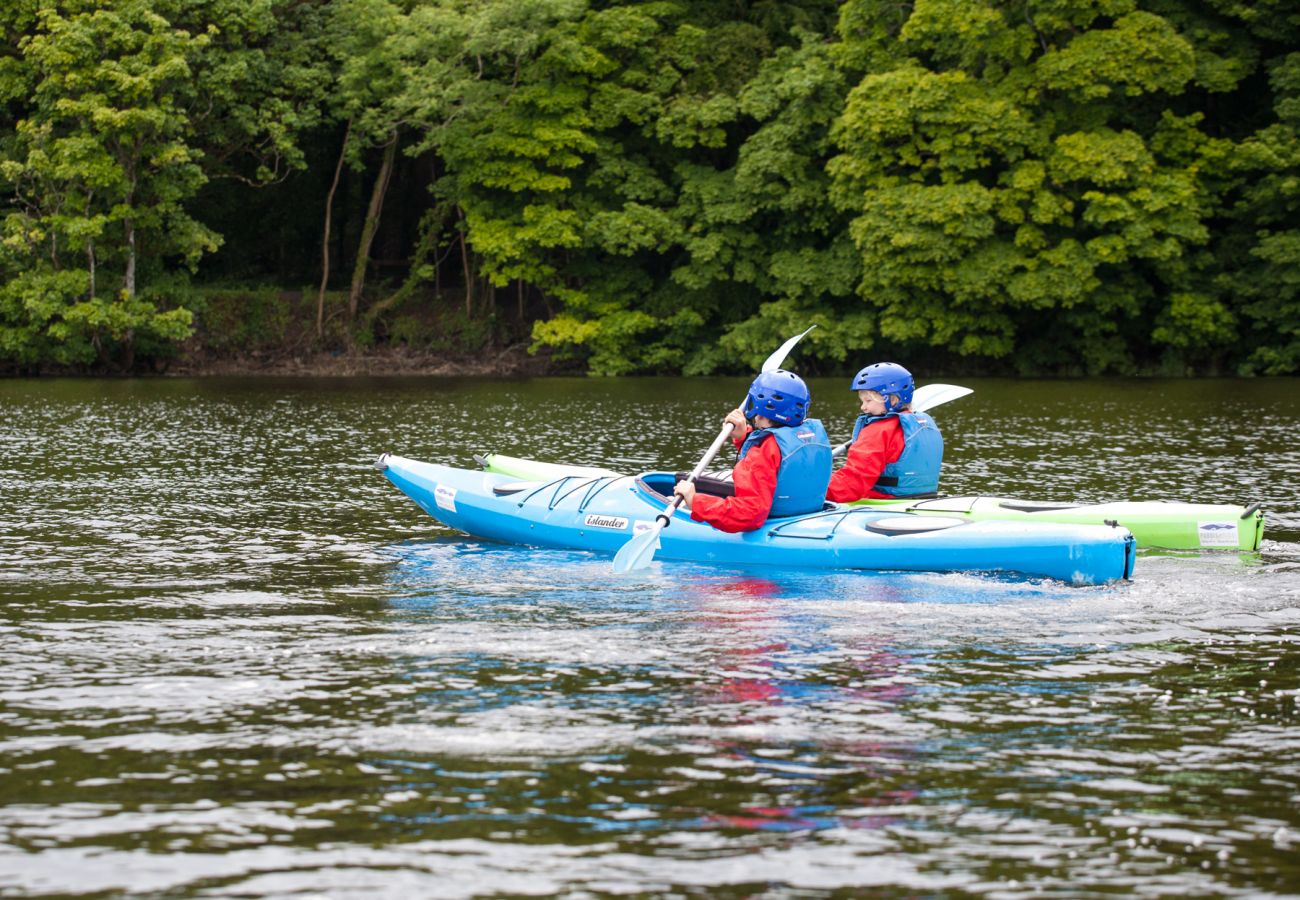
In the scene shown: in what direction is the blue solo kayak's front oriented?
to the viewer's left

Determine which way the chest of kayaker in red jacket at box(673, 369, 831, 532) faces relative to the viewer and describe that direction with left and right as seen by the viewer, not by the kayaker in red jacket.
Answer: facing away from the viewer and to the left of the viewer
